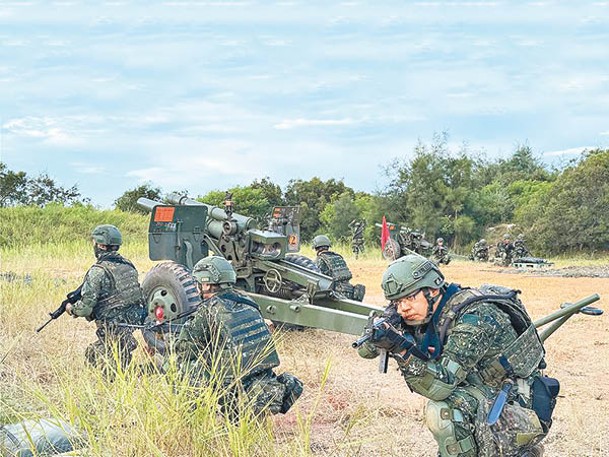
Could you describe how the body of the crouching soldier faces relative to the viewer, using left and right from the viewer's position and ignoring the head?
facing away from the viewer and to the left of the viewer

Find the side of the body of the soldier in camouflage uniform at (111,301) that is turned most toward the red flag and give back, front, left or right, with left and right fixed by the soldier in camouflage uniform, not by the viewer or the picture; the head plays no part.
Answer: right

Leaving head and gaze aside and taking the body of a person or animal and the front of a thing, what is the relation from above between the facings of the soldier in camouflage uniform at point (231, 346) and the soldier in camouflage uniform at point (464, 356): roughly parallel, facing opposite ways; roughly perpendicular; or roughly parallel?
roughly perpendicular

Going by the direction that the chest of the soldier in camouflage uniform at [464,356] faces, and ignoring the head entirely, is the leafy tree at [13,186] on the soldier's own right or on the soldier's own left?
on the soldier's own right

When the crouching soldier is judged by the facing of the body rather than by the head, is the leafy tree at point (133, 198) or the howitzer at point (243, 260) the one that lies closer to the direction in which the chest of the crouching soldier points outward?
the leafy tree

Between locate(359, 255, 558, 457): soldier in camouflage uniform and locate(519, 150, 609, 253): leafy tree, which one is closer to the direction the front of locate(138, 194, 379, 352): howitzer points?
the leafy tree

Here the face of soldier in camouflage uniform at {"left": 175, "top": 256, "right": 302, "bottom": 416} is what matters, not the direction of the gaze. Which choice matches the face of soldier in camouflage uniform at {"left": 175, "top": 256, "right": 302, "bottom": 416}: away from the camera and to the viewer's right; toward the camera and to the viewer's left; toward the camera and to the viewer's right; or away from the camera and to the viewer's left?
away from the camera and to the viewer's left

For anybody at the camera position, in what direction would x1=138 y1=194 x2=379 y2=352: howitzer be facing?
facing away from the viewer and to the left of the viewer

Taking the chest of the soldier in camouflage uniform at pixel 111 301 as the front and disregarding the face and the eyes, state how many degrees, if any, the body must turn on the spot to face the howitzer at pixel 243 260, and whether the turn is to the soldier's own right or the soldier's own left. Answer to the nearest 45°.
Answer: approximately 90° to the soldier's own right
